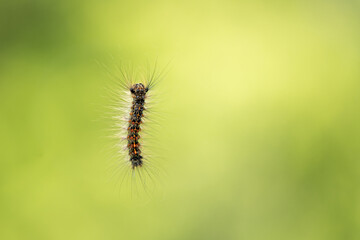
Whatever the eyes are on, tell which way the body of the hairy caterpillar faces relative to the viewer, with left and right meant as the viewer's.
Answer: facing away from the viewer
